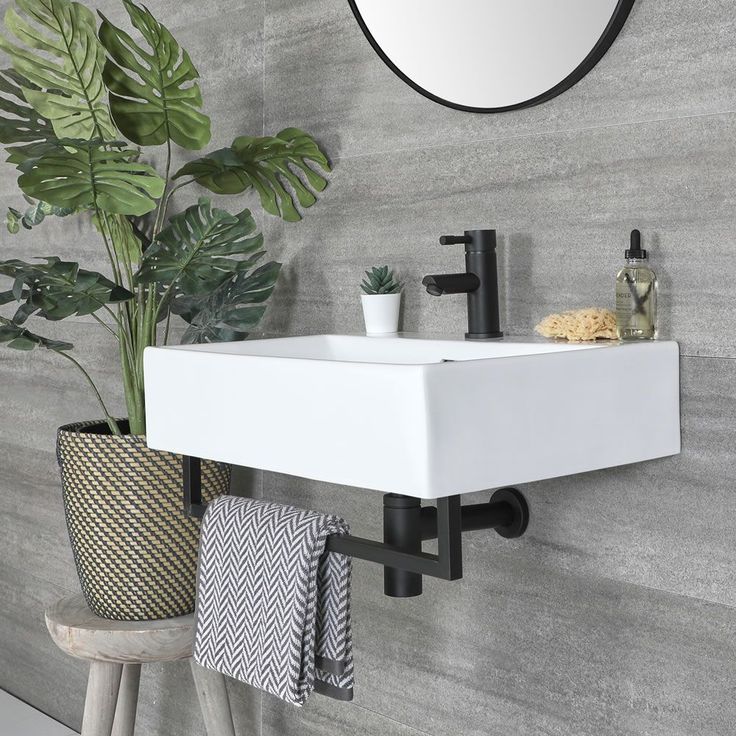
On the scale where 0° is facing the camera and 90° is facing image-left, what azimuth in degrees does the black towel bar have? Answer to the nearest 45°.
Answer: approximately 45°

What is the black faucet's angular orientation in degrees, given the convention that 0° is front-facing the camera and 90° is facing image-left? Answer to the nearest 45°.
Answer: approximately 45°

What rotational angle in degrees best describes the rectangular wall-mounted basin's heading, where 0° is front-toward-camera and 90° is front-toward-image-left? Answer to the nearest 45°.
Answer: approximately 45°
